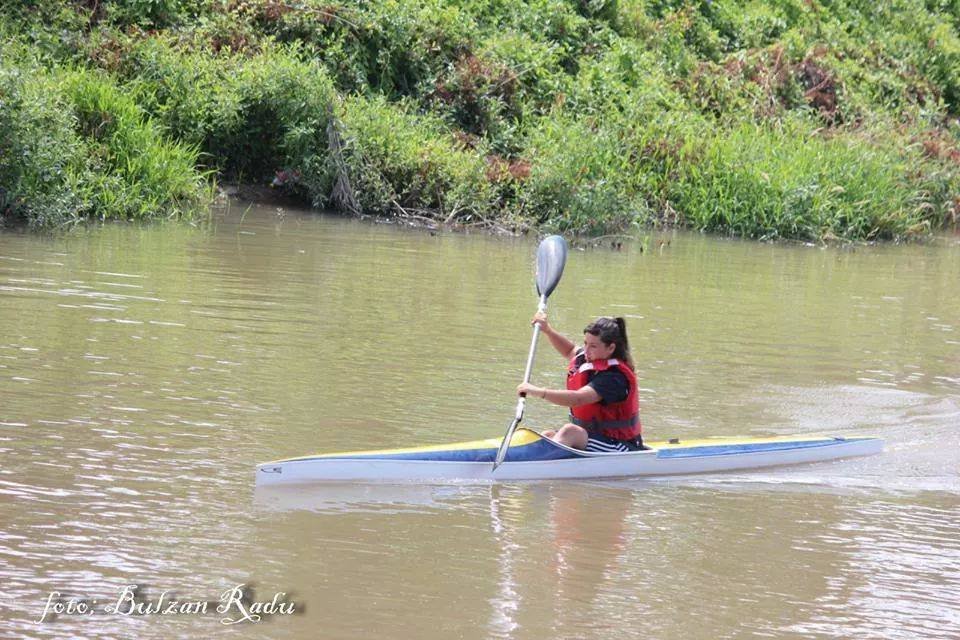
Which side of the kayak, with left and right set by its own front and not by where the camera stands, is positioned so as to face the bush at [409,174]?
right

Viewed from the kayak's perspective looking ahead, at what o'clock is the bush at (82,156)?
The bush is roughly at 2 o'clock from the kayak.

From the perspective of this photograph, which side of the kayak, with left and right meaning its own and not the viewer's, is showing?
left

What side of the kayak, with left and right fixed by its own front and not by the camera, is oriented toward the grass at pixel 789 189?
right
